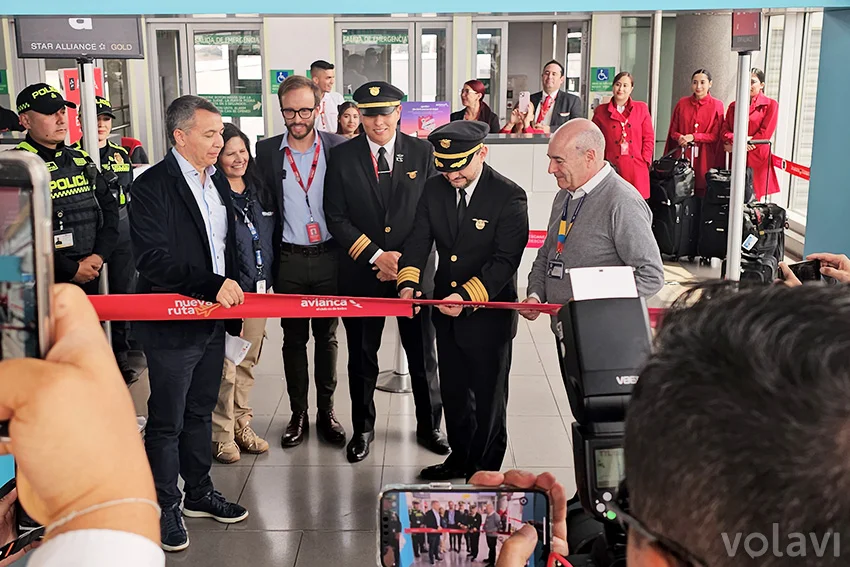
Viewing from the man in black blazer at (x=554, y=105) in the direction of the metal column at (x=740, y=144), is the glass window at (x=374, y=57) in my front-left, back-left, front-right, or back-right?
back-right

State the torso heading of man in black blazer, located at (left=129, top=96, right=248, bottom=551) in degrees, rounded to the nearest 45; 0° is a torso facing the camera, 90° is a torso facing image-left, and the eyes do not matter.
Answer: approximately 315°

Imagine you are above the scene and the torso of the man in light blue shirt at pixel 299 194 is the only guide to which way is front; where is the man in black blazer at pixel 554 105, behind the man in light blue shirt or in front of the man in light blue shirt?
behind

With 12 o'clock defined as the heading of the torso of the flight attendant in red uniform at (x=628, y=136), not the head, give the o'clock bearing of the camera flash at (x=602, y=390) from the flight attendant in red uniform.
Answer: The camera flash is roughly at 12 o'clock from the flight attendant in red uniform.

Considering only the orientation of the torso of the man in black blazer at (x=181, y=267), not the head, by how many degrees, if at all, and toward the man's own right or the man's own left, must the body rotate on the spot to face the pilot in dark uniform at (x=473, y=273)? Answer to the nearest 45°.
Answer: approximately 45° to the man's own left

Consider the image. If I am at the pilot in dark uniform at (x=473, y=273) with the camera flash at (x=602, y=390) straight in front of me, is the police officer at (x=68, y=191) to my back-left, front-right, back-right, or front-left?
back-right

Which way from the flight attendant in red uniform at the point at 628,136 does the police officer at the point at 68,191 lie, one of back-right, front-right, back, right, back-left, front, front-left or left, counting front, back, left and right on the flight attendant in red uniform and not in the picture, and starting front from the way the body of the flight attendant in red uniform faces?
front-right
